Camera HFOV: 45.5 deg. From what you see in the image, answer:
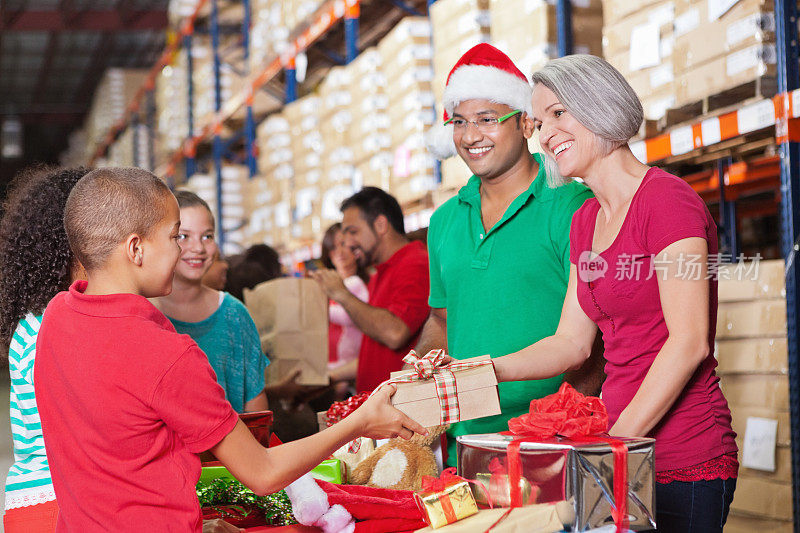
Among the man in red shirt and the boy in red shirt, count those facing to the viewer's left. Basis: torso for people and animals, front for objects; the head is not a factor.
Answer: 1

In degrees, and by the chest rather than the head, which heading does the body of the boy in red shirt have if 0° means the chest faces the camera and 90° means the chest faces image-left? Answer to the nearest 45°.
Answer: approximately 225°

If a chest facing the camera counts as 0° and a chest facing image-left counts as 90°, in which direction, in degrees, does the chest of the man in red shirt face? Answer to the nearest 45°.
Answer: approximately 90°

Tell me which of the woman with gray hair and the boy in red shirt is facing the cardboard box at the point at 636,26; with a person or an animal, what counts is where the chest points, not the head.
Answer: the boy in red shirt

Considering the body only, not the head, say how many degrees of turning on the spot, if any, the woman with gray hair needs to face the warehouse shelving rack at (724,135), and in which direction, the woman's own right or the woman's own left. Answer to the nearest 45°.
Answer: approximately 135° to the woman's own right

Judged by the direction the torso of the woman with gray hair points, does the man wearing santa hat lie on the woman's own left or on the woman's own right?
on the woman's own right

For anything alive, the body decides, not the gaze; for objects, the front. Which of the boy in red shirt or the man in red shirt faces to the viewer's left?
the man in red shirt

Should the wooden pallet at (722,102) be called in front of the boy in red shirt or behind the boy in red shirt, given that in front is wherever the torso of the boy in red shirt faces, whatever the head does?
in front

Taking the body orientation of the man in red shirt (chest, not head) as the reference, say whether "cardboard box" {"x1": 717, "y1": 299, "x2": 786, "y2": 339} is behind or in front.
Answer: behind

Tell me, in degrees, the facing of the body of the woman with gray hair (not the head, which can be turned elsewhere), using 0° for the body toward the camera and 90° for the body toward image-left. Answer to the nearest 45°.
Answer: approximately 45°

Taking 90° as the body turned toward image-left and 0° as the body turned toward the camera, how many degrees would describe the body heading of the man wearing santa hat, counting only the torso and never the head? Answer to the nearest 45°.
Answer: approximately 45°
